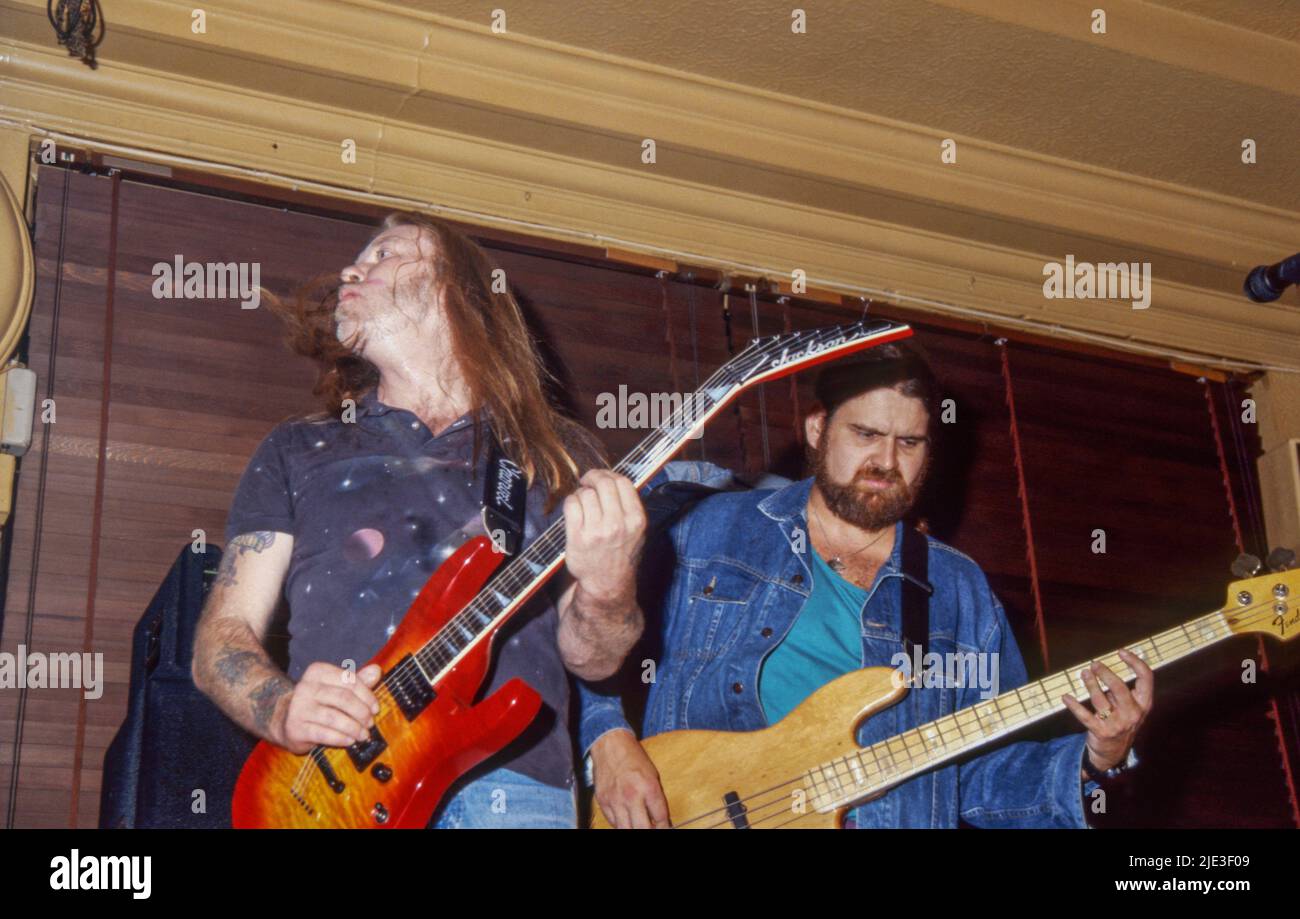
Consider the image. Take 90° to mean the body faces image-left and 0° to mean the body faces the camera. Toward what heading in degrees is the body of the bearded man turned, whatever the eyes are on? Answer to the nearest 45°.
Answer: approximately 0°

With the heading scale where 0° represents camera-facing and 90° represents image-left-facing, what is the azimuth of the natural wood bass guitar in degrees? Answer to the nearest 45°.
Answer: approximately 0°
